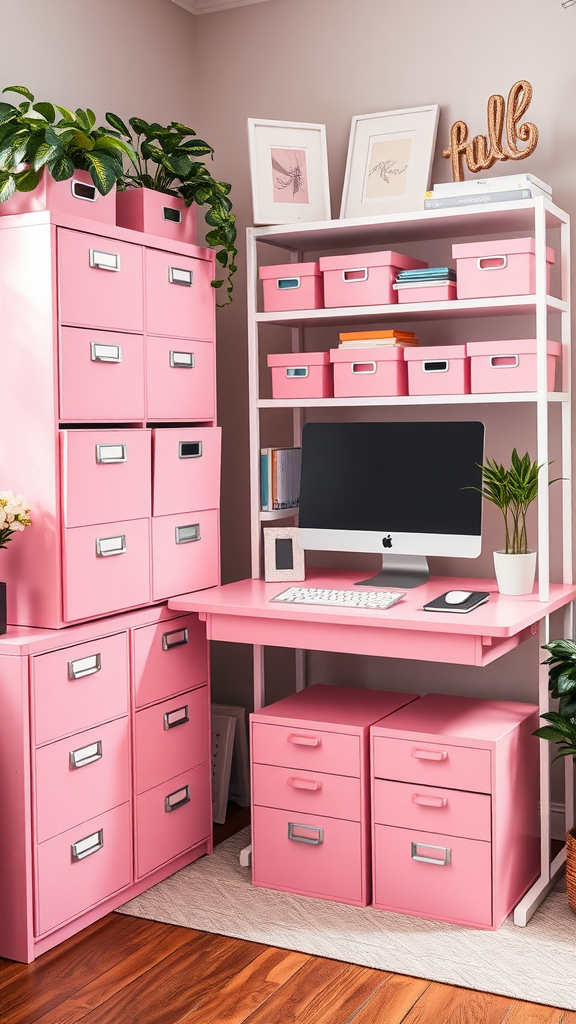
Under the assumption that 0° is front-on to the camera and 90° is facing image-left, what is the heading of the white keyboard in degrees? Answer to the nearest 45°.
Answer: approximately 0°
